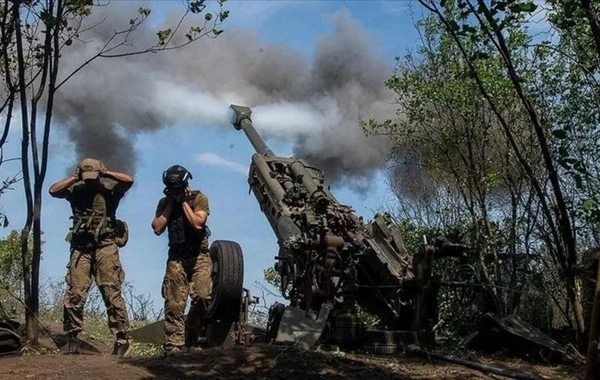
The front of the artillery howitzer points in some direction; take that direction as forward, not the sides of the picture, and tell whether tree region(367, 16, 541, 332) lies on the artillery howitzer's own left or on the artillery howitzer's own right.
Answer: on the artillery howitzer's own right

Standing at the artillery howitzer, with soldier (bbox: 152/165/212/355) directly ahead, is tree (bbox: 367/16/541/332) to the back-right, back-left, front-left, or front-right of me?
back-right

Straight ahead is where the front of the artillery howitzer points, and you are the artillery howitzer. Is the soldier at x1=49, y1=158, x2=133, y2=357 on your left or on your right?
on your left

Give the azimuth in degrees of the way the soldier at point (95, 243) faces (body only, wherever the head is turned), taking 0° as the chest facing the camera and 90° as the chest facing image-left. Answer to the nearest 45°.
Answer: approximately 0°

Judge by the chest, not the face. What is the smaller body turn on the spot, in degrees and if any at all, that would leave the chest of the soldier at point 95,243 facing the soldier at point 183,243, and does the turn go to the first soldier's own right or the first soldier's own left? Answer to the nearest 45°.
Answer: approximately 90° to the first soldier's own left

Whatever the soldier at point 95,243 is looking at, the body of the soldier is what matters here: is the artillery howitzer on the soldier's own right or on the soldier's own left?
on the soldier's own left

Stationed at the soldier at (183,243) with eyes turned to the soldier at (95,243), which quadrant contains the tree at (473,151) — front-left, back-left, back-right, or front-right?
back-right

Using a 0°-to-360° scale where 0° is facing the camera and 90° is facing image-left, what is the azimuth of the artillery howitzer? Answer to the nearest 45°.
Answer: approximately 135°
